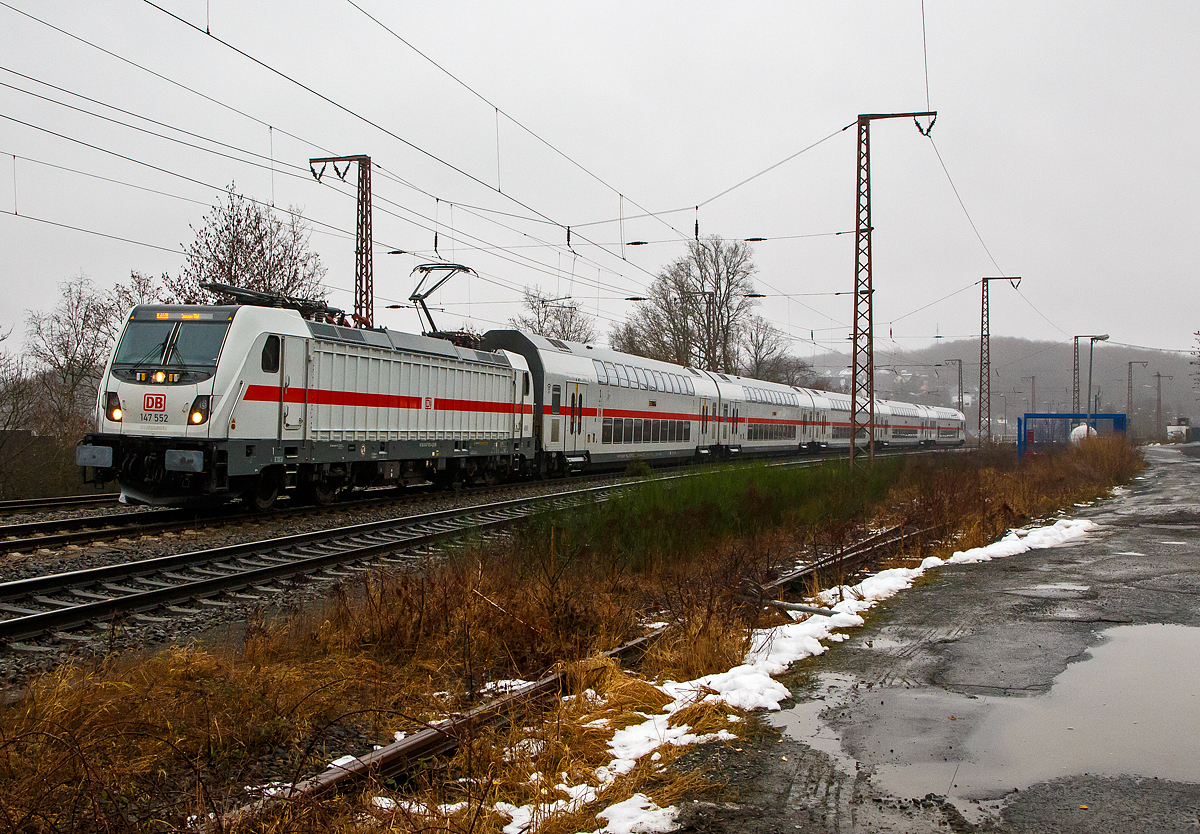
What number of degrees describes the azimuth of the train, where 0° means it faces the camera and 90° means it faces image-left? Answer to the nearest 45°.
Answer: approximately 45°

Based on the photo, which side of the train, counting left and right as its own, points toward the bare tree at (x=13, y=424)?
right

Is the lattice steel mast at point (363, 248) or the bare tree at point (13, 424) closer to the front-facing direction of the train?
the bare tree

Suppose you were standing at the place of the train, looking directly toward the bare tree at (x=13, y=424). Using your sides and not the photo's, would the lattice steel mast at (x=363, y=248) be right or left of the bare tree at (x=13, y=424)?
right

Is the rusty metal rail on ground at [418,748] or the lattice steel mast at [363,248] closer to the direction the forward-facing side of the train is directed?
the rusty metal rail on ground

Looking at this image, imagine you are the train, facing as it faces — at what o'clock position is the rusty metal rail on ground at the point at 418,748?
The rusty metal rail on ground is roughly at 10 o'clock from the train.
